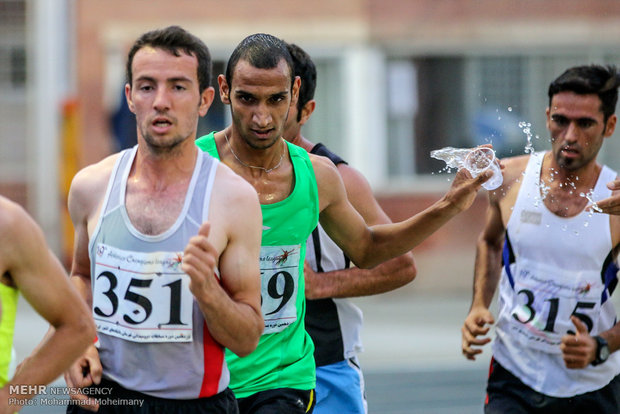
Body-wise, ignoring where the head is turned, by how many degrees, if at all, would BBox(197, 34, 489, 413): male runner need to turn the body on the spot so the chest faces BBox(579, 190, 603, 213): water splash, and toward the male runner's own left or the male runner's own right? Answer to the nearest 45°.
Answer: approximately 135° to the male runner's own left

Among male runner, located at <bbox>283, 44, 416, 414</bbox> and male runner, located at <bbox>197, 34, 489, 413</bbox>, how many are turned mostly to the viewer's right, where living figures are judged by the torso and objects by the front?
0

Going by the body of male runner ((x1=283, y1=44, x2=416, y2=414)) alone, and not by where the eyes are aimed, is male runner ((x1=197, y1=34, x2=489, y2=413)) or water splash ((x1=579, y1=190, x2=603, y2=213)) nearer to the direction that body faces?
the male runner

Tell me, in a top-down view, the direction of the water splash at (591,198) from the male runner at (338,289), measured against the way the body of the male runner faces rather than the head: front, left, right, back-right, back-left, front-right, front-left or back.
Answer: back-left

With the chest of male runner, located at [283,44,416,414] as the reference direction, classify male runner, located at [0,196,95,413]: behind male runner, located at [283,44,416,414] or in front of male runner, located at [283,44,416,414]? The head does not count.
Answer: in front

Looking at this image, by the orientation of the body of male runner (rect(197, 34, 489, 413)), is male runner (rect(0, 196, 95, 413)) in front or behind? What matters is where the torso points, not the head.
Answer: in front

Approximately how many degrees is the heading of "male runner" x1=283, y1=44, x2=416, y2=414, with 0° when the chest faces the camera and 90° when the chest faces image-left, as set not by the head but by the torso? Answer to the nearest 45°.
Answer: approximately 45°

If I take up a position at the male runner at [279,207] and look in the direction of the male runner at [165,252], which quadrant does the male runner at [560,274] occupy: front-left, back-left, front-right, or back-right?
back-left

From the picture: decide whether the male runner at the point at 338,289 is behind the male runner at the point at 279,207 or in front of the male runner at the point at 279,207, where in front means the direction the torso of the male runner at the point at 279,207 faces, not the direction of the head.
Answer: behind

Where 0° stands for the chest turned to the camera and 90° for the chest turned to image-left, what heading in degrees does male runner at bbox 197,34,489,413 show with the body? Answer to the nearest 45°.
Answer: approximately 0°
